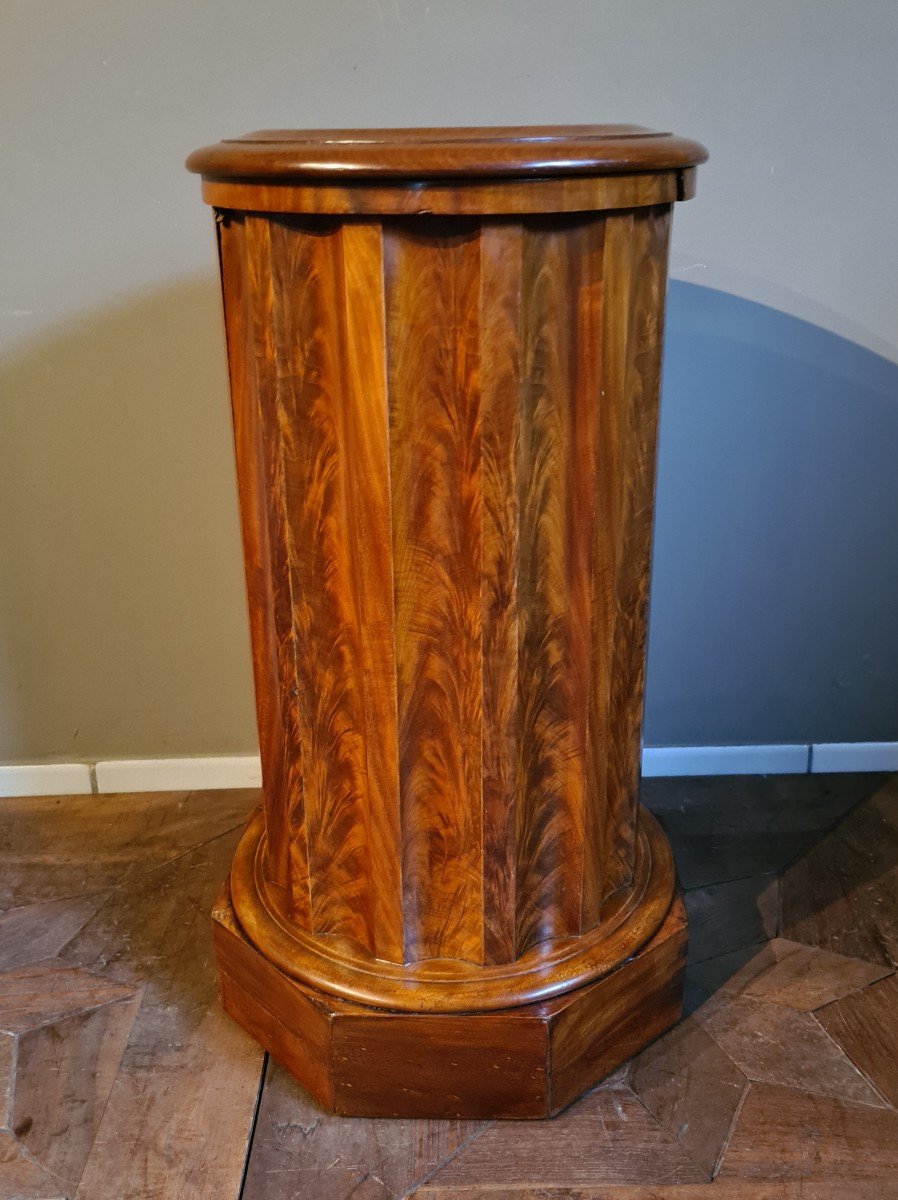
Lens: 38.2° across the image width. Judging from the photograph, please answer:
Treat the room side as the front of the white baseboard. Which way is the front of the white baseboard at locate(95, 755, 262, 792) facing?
toward the camera

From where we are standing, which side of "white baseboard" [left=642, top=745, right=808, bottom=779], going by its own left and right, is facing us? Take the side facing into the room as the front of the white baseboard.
front

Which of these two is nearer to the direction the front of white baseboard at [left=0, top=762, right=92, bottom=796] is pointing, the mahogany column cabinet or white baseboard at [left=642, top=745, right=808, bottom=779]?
the mahogany column cabinet

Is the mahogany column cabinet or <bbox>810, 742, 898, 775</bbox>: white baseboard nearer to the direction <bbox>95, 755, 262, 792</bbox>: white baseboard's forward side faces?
the mahogany column cabinet

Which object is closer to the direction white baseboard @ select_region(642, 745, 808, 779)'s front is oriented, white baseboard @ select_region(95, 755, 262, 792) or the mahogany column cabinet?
the mahogany column cabinet

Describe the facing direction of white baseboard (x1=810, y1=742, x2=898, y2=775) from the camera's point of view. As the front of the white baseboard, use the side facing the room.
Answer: facing the viewer

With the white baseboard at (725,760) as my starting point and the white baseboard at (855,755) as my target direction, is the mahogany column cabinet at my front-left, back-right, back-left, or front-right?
back-right

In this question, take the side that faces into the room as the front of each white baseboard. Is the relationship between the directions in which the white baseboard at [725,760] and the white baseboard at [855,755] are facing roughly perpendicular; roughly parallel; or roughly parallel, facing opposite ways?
roughly parallel

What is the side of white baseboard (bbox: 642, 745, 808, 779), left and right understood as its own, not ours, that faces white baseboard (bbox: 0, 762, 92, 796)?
right

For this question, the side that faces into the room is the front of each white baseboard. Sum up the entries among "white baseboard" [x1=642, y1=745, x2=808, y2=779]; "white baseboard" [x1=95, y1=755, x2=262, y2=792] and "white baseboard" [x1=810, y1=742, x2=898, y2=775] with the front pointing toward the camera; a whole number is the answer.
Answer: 3

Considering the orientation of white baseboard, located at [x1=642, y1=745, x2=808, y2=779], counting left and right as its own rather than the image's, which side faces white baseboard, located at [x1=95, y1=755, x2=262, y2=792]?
right

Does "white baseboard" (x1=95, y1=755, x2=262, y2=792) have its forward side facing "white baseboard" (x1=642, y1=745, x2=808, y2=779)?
no
